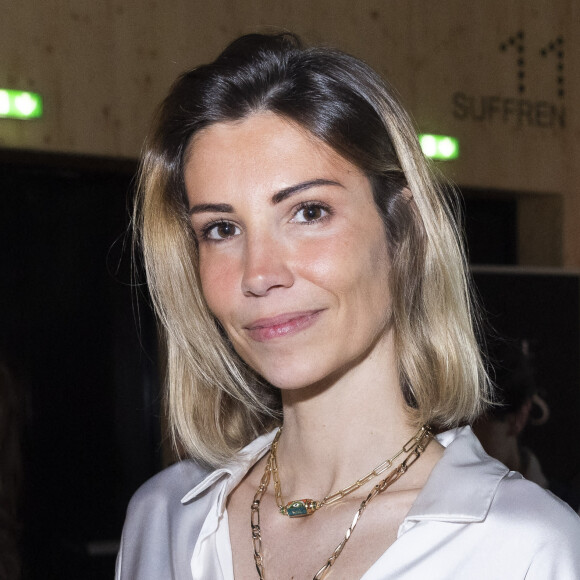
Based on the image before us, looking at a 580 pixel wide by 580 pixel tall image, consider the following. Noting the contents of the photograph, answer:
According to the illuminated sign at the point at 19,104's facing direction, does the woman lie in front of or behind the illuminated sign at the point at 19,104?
in front

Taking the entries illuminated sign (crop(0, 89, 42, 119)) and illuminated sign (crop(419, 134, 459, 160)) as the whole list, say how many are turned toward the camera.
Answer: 2

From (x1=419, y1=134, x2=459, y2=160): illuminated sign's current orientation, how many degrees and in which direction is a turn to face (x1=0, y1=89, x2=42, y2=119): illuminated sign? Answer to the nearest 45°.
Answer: approximately 45° to its right

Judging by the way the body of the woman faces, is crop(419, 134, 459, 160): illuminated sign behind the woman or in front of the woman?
behind

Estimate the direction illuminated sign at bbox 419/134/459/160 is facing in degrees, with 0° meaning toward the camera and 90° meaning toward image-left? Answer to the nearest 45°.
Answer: approximately 0°

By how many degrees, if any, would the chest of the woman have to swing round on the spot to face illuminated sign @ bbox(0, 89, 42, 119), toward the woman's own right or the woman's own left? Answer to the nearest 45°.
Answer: approximately 90° to the woman's own right

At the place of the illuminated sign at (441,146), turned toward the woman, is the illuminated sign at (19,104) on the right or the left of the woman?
right

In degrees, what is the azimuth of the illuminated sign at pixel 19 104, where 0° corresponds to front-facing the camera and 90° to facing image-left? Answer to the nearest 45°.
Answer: approximately 0°

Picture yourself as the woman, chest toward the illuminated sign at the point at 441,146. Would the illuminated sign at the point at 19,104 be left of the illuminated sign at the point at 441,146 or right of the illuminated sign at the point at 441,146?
left

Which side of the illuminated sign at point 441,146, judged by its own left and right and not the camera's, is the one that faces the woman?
front

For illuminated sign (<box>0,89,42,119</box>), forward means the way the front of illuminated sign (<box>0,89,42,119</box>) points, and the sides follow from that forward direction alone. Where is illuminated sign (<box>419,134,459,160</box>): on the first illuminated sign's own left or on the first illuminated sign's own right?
on the first illuminated sign's own left

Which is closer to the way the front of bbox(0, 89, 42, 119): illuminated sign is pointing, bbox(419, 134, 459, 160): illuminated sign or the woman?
the woman
